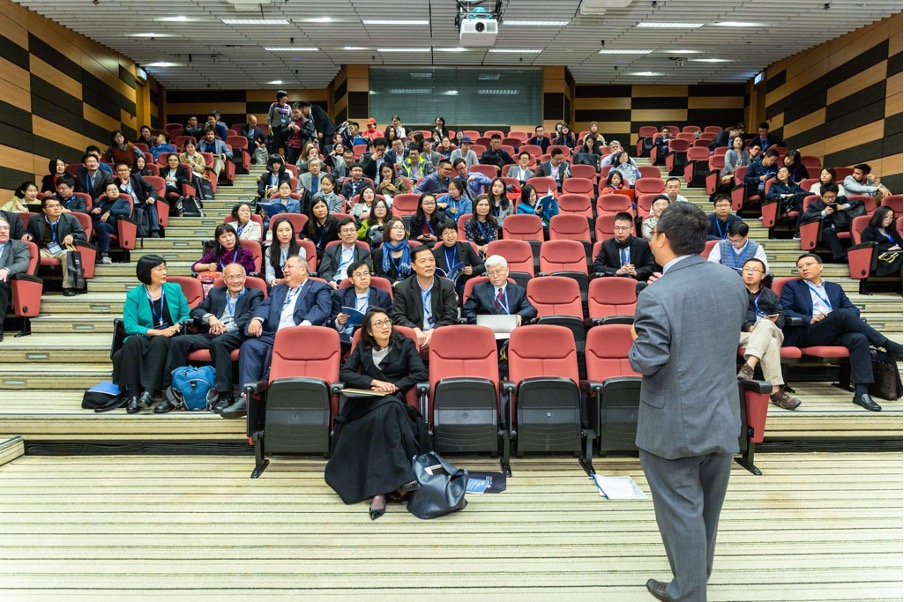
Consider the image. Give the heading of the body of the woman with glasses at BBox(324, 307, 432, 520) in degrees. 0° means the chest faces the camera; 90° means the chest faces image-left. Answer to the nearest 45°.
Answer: approximately 0°

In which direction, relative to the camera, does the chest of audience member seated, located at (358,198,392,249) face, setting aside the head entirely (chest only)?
toward the camera

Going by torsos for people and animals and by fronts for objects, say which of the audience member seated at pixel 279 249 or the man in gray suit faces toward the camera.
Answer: the audience member seated

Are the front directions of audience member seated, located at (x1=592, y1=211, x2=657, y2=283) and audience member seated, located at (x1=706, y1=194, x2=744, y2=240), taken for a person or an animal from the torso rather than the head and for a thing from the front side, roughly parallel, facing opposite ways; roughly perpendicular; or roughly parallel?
roughly parallel

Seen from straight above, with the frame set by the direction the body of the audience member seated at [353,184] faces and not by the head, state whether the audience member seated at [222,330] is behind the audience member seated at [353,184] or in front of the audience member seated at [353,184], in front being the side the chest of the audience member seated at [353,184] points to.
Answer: in front

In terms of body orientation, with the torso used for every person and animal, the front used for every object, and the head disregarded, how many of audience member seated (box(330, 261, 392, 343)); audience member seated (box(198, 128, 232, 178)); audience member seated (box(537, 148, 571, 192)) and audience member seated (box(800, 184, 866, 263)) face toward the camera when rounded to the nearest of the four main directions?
4

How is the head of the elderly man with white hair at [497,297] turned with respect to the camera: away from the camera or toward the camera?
toward the camera

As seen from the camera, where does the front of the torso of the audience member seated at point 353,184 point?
toward the camera

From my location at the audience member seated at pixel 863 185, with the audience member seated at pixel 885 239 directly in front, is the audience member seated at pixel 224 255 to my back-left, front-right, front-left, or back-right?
front-right

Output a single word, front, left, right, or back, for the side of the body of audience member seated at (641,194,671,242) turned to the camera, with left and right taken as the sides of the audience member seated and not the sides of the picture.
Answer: front

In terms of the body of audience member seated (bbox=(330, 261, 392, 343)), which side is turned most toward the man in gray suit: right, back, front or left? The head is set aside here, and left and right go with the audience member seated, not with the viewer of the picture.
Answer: front

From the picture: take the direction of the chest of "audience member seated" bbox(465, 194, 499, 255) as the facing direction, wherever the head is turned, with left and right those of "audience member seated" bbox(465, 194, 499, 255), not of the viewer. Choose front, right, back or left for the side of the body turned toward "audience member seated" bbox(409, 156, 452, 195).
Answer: back

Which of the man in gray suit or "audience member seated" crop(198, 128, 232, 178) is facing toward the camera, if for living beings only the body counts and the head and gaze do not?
the audience member seated

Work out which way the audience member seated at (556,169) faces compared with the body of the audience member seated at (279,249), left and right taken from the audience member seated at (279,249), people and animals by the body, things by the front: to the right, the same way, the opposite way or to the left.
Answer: the same way

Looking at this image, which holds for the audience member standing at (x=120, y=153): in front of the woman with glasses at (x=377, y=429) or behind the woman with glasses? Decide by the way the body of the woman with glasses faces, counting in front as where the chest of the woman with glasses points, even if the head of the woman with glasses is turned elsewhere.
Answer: behind

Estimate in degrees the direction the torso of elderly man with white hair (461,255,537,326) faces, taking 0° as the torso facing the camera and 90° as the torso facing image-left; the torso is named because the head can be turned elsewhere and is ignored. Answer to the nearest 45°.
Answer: approximately 0°

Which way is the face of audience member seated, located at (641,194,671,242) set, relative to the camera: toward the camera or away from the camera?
toward the camera
